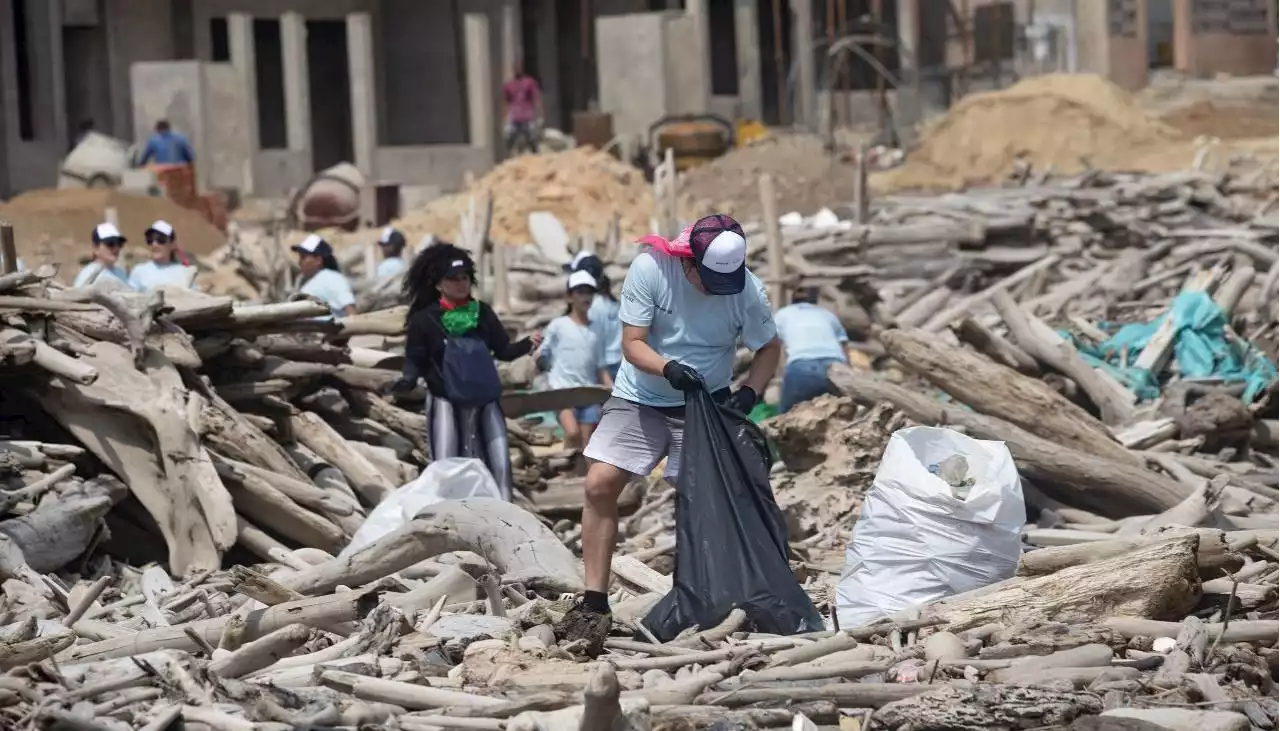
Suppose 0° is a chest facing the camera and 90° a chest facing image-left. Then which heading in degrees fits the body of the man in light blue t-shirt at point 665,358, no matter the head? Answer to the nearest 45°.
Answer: approximately 0°

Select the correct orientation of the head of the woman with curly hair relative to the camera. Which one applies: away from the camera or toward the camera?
toward the camera

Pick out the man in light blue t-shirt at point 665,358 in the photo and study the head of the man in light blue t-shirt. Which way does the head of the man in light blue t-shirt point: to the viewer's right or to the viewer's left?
to the viewer's right

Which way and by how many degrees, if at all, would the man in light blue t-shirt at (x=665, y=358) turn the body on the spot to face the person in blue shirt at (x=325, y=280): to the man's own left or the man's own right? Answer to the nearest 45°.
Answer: approximately 180°

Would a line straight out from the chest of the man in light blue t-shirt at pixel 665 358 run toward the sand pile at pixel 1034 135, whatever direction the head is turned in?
no

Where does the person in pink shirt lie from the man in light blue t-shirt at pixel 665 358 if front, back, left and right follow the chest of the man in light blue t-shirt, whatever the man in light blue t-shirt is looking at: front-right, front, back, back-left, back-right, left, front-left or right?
back

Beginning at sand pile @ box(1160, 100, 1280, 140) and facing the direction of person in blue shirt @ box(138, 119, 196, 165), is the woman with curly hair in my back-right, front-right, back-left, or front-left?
front-left

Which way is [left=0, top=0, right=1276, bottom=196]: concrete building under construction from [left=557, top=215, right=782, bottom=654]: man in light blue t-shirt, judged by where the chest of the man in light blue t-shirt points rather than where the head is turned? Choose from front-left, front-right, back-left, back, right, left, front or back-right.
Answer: back

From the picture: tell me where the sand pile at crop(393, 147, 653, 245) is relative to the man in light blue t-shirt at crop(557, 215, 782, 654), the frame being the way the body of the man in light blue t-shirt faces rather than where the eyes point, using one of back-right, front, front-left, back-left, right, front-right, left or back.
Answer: back

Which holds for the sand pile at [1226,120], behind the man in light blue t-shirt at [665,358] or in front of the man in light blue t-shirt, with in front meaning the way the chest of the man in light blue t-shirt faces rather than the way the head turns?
behind

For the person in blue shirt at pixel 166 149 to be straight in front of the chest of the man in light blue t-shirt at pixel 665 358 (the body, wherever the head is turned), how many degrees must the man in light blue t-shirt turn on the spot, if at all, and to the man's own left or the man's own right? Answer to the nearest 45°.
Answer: approximately 180°

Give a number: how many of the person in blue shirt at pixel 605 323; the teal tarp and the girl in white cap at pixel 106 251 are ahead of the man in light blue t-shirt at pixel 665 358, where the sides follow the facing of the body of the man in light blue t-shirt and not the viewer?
0

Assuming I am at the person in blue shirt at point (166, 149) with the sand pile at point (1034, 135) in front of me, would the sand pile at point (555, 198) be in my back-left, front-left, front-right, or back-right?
front-right

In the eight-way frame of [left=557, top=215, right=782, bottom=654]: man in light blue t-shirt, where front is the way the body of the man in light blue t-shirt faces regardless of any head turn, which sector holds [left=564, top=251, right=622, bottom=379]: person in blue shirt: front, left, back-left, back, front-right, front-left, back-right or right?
back
